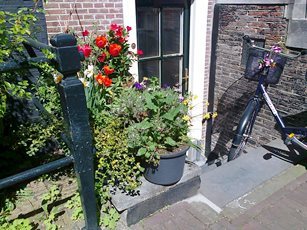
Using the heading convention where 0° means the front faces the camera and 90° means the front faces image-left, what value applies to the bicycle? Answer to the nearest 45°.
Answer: approximately 45°

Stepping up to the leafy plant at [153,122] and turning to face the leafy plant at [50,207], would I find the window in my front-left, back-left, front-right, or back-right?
back-right

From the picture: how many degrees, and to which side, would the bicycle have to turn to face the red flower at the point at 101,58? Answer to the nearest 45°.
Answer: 0° — it already faces it

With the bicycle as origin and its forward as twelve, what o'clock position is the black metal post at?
The black metal post is roughly at 11 o'clock from the bicycle.

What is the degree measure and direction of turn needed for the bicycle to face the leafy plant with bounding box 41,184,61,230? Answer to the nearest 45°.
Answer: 0° — it already faces it

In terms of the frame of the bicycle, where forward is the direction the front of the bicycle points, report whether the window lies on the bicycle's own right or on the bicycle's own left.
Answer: on the bicycle's own right
